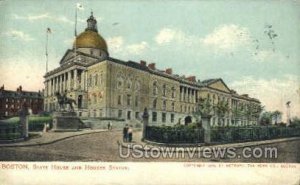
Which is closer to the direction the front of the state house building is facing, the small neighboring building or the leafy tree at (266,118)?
the small neighboring building

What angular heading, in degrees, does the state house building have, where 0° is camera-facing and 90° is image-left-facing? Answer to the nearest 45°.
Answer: approximately 45°

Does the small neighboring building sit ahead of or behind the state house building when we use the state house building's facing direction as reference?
ahead

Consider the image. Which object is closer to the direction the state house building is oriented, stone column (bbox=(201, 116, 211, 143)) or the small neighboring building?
the small neighboring building

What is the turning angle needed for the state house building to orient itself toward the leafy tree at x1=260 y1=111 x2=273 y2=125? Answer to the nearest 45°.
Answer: approximately 135° to its left
